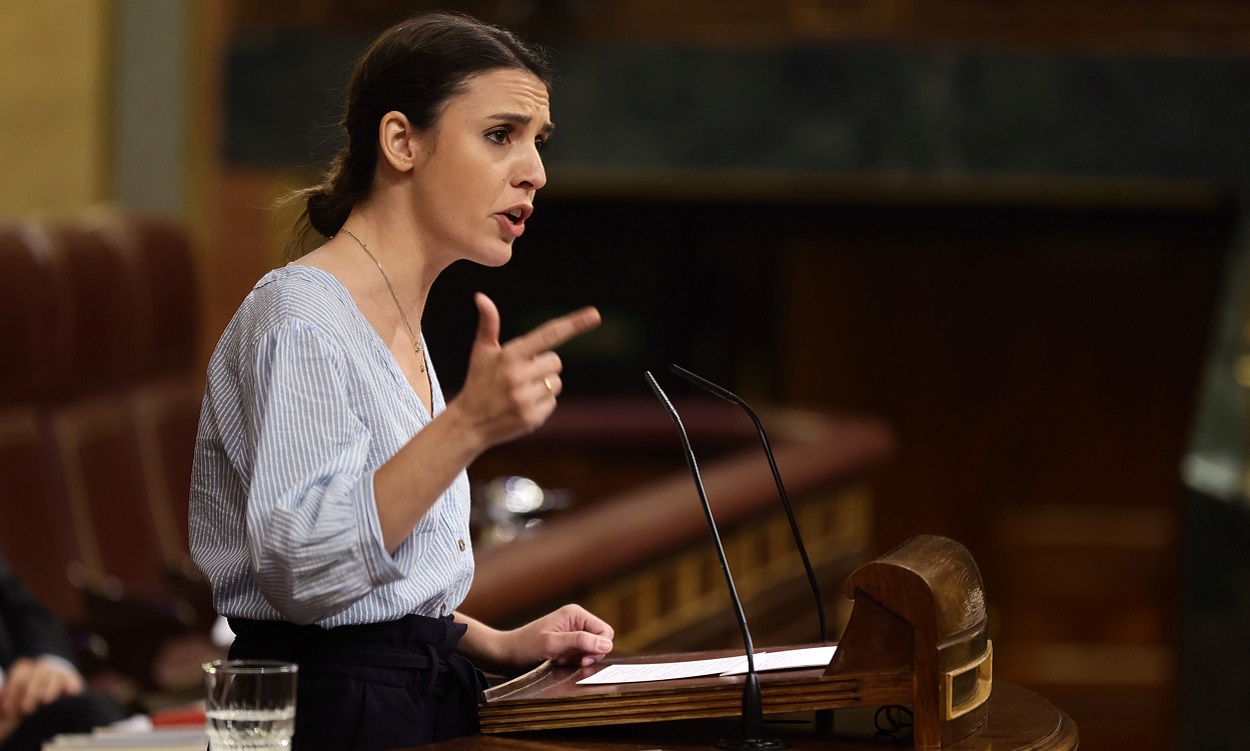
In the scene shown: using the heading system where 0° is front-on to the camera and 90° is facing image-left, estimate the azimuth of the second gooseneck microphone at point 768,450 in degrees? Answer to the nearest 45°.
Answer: approximately 90°

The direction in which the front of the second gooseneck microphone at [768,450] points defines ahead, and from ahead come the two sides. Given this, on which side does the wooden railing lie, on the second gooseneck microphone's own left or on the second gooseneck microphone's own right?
on the second gooseneck microphone's own right

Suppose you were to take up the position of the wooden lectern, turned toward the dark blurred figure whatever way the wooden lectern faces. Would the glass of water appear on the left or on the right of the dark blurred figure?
left

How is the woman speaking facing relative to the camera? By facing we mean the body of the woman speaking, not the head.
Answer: to the viewer's right

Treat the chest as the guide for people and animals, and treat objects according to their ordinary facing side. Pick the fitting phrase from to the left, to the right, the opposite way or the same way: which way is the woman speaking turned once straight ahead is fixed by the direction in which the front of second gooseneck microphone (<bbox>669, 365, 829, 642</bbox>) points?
the opposite way

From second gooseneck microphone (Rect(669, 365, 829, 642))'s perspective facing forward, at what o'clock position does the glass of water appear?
The glass of water is roughly at 11 o'clock from the second gooseneck microphone.
